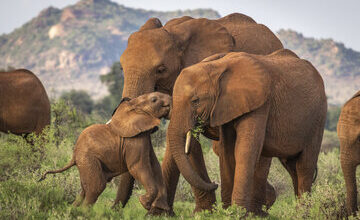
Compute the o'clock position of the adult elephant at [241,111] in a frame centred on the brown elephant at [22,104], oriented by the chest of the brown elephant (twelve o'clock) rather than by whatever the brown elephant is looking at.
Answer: The adult elephant is roughly at 8 o'clock from the brown elephant.

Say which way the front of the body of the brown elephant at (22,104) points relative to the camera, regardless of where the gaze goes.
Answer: to the viewer's left

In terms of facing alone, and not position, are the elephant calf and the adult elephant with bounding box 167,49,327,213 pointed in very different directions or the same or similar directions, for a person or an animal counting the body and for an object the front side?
very different directions

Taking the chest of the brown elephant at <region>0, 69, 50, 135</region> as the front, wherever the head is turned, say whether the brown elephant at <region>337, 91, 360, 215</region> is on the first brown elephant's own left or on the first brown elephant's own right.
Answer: on the first brown elephant's own left

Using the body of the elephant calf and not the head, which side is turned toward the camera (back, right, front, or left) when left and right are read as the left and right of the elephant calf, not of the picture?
right

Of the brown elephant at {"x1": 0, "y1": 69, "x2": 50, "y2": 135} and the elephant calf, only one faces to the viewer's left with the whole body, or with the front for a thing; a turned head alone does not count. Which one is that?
the brown elephant

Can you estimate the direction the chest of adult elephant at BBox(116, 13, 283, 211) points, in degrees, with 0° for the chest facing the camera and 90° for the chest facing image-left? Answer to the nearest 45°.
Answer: approximately 45°

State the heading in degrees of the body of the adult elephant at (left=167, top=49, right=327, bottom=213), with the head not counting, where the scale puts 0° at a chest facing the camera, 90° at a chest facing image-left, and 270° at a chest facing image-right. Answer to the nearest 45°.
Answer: approximately 45°

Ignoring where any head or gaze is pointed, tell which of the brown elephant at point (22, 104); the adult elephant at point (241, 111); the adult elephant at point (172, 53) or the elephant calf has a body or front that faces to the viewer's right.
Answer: the elephant calf

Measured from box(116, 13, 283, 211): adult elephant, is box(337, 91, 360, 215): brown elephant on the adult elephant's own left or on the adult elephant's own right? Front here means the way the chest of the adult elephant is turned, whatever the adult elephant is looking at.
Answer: on the adult elephant's own left
